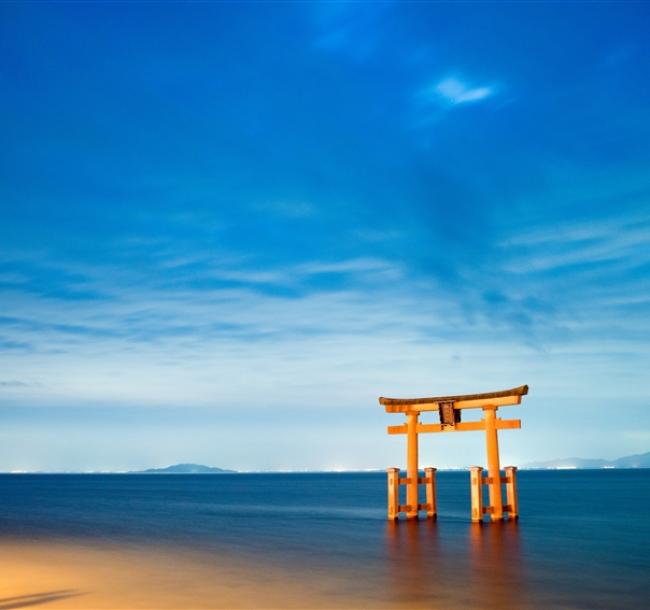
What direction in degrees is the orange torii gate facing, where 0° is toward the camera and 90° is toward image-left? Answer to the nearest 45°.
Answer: approximately 45°
